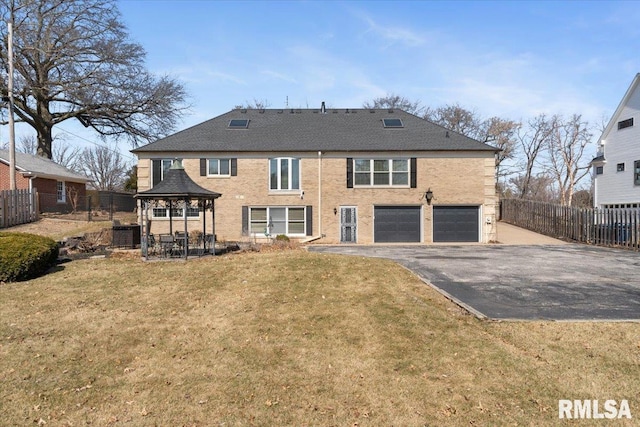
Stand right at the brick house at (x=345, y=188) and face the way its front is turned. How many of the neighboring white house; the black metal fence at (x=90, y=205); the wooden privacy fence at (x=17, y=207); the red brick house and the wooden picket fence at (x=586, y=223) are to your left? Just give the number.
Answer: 2

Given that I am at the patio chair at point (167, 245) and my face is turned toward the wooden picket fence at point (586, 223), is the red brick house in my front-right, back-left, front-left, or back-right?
back-left

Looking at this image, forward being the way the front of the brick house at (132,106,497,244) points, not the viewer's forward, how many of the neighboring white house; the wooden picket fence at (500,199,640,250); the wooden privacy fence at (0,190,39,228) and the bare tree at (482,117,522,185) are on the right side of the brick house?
1

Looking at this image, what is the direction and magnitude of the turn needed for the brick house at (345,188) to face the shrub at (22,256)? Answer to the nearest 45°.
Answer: approximately 45° to its right

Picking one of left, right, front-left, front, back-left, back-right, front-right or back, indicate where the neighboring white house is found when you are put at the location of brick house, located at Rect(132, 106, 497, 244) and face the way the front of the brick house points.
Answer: left

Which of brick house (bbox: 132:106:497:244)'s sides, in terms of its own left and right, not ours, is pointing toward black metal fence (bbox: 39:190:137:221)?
right

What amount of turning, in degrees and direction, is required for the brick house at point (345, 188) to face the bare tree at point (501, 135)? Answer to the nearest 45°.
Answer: approximately 135° to its left

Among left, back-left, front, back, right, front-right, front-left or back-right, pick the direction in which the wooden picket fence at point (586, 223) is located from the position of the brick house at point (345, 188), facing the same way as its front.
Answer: left

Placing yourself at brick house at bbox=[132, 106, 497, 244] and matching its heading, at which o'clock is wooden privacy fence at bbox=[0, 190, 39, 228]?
The wooden privacy fence is roughly at 3 o'clock from the brick house.

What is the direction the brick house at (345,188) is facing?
toward the camera

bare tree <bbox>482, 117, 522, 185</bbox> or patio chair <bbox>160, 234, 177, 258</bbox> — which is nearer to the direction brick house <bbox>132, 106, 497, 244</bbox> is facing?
the patio chair

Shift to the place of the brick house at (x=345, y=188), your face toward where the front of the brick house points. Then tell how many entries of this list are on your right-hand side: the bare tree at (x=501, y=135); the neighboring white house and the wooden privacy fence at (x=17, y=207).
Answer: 1

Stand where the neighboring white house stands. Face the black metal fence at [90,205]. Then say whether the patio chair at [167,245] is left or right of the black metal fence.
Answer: left

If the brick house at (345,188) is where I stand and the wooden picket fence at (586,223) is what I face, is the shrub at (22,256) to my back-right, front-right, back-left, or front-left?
back-right

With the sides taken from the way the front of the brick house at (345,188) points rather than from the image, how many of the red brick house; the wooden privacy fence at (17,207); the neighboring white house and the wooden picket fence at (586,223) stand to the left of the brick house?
2

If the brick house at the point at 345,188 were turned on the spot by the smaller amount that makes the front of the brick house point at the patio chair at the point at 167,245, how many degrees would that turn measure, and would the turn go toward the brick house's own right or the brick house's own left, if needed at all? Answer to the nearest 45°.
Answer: approximately 45° to the brick house's own right
